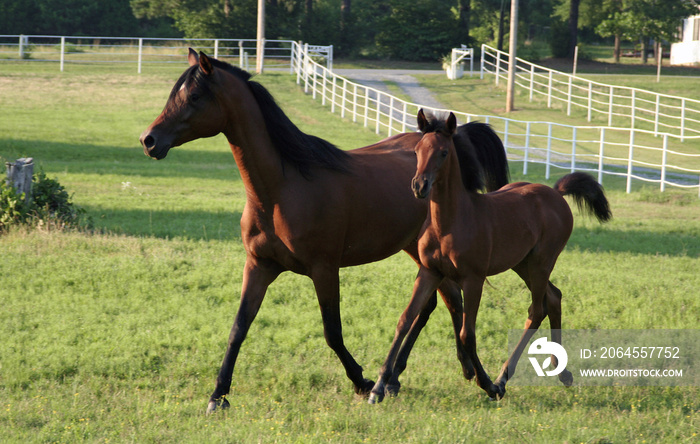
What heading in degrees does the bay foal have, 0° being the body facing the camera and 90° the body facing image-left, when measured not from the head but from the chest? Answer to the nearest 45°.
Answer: approximately 45°

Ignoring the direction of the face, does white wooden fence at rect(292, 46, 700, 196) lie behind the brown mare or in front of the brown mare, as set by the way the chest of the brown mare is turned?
behind

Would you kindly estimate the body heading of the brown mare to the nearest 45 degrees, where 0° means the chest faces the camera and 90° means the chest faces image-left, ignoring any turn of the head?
approximately 45°

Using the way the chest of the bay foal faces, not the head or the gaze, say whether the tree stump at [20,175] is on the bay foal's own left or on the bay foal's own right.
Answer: on the bay foal's own right
